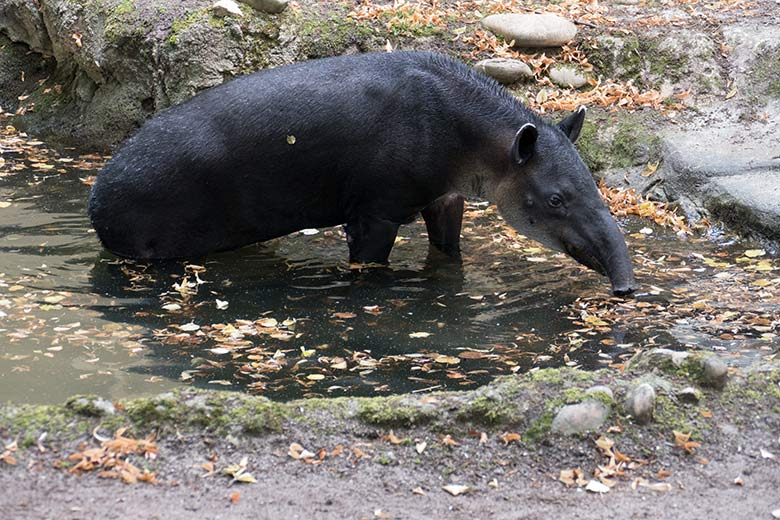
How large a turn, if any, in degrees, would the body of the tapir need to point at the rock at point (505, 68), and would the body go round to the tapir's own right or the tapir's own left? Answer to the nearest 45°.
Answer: approximately 45° to the tapir's own left

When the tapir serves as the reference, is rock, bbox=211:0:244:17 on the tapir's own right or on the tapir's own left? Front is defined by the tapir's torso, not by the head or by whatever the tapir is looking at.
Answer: on the tapir's own left

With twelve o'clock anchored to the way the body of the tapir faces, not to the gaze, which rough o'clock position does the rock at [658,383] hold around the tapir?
The rock is roughly at 2 o'clock from the tapir.

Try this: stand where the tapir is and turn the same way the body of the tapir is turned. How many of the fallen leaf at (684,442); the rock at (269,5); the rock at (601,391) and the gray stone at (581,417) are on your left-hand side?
1

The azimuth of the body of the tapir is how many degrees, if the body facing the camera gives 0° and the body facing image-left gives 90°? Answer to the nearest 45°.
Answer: approximately 270°

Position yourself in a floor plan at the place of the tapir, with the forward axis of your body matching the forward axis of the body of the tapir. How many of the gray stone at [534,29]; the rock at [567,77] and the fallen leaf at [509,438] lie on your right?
1

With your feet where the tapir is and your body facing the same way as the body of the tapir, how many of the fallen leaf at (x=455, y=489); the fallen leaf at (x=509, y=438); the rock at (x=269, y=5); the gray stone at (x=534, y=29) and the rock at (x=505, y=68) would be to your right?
2

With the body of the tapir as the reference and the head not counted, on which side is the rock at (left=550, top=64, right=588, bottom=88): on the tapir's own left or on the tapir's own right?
on the tapir's own left

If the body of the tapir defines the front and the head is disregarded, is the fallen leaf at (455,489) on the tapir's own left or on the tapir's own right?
on the tapir's own right

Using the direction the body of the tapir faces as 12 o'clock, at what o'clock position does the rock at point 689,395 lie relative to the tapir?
The rock is roughly at 2 o'clock from the tapir.

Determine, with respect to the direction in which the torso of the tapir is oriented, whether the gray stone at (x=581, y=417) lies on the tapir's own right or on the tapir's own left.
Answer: on the tapir's own right

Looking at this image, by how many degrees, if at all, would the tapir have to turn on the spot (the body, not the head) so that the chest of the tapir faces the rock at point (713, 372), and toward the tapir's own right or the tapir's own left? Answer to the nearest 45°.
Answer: approximately 45° to the tapir's own right

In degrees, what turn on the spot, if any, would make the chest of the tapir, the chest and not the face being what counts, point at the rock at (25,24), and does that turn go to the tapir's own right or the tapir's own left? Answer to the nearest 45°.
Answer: approximately 135° to the tapir's own left

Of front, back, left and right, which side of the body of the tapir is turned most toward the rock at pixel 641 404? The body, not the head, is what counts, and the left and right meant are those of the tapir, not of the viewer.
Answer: right
